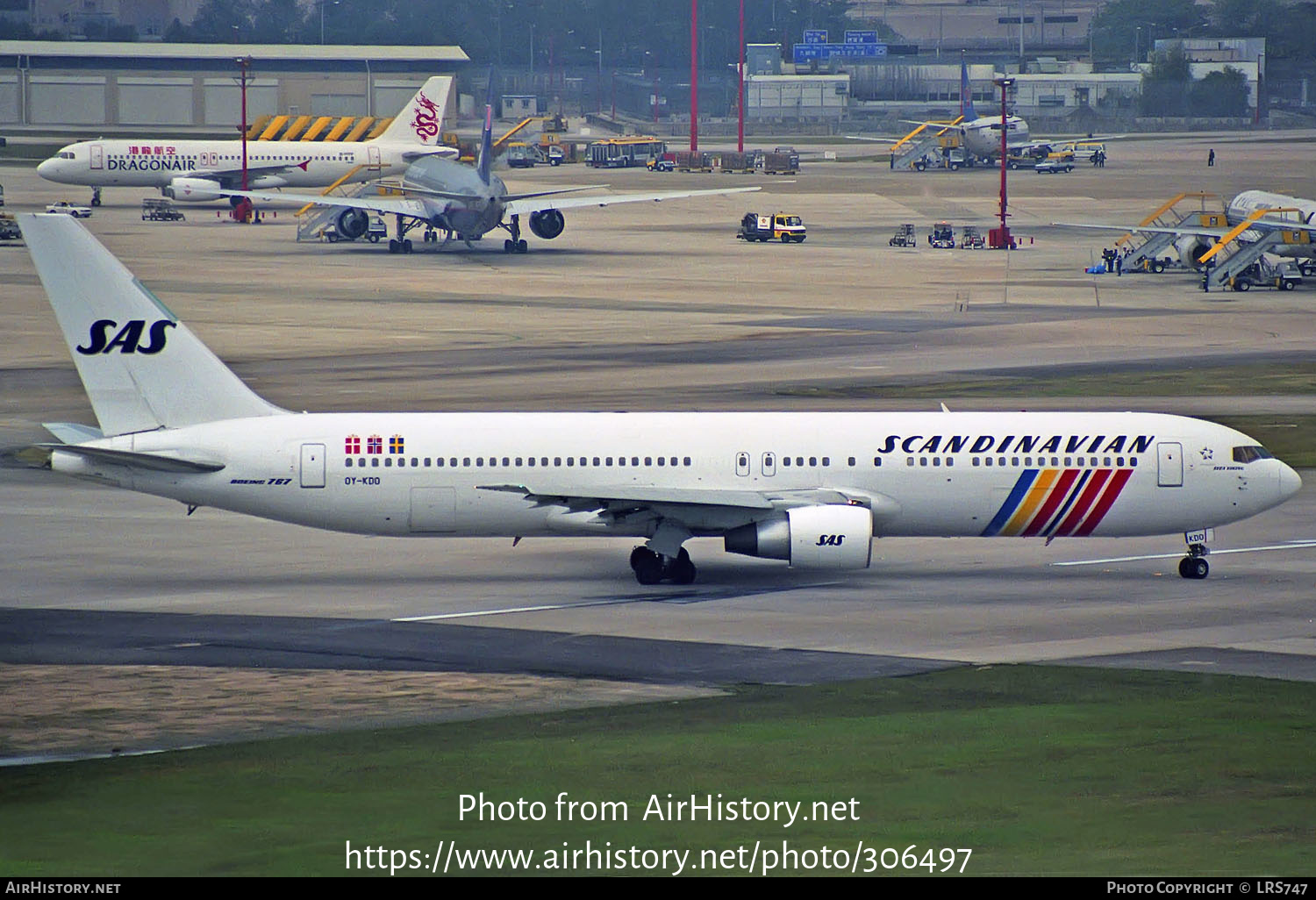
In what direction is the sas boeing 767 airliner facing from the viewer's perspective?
to the viewer's right
